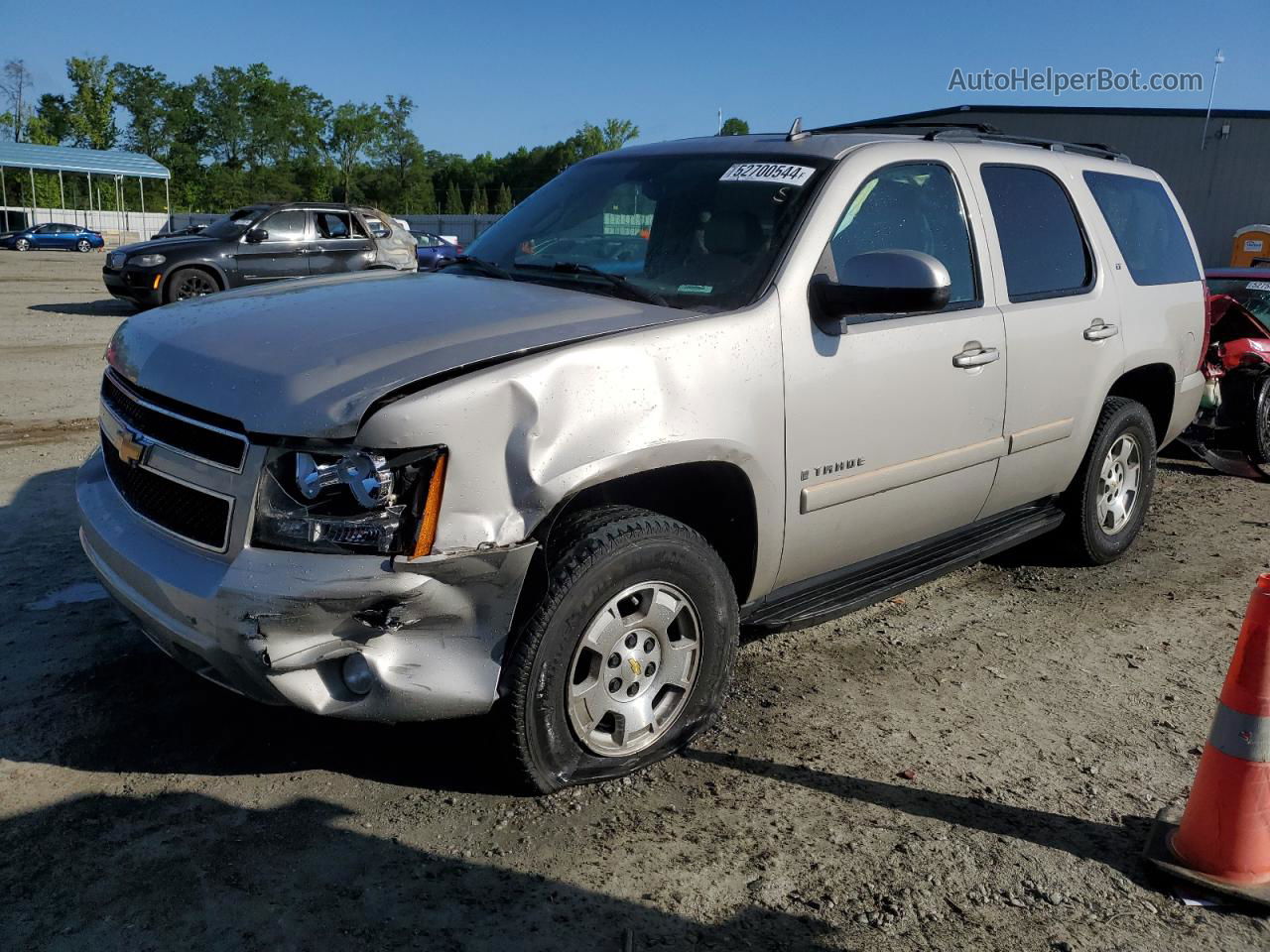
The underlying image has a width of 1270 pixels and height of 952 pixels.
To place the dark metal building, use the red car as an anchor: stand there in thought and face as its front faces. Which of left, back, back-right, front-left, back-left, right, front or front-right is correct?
back-right

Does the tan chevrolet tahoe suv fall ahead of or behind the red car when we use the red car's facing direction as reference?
ahead

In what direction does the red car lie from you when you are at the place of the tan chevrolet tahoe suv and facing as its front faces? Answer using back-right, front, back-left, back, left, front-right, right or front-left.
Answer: back

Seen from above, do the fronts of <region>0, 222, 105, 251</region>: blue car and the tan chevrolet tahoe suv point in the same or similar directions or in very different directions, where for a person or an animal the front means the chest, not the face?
same or similar directions

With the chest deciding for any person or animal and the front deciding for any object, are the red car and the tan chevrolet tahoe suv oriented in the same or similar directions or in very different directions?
same or similar directions

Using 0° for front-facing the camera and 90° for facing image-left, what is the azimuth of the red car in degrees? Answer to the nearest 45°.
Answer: approximately 45°

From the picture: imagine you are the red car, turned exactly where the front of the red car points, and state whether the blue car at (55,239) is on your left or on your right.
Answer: on your right

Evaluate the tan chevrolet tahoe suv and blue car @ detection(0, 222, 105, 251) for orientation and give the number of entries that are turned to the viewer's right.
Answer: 0

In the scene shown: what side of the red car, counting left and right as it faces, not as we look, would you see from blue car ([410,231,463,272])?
right

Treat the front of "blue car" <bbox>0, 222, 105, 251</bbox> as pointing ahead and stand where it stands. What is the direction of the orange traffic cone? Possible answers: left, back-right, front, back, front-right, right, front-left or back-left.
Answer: left

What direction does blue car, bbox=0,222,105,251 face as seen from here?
to the viewer's left

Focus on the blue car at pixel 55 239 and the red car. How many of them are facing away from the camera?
0
